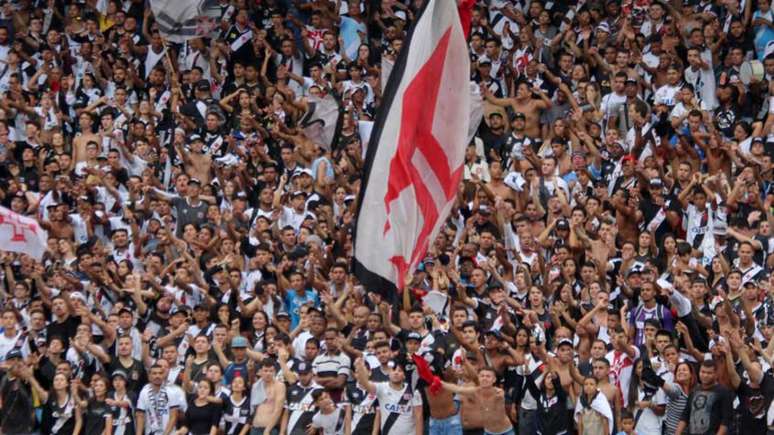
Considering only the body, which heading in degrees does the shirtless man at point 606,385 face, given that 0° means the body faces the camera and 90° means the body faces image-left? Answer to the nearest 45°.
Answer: approximately 45°

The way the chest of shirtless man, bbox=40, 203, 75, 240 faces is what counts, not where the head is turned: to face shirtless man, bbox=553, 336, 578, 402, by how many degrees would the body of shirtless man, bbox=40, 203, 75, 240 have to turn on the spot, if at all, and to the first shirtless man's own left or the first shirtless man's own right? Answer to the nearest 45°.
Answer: approximately 90° to the first shirtless man's own left

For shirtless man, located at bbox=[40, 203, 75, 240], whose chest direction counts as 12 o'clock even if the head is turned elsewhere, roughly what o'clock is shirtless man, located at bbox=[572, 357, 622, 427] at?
shirtless man, located at bbox=[572, 357, 622, 427] is roughly at 9 o'clock from shirtless man, located at bbox=[40, 203, 75, 240].

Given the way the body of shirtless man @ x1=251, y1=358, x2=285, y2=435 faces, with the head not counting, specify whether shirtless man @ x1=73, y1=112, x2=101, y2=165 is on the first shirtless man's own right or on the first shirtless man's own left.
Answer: on the first shirtless man's own right

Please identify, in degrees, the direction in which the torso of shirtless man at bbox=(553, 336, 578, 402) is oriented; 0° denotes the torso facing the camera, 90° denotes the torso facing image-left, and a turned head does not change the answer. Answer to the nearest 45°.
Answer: approximately 0°
